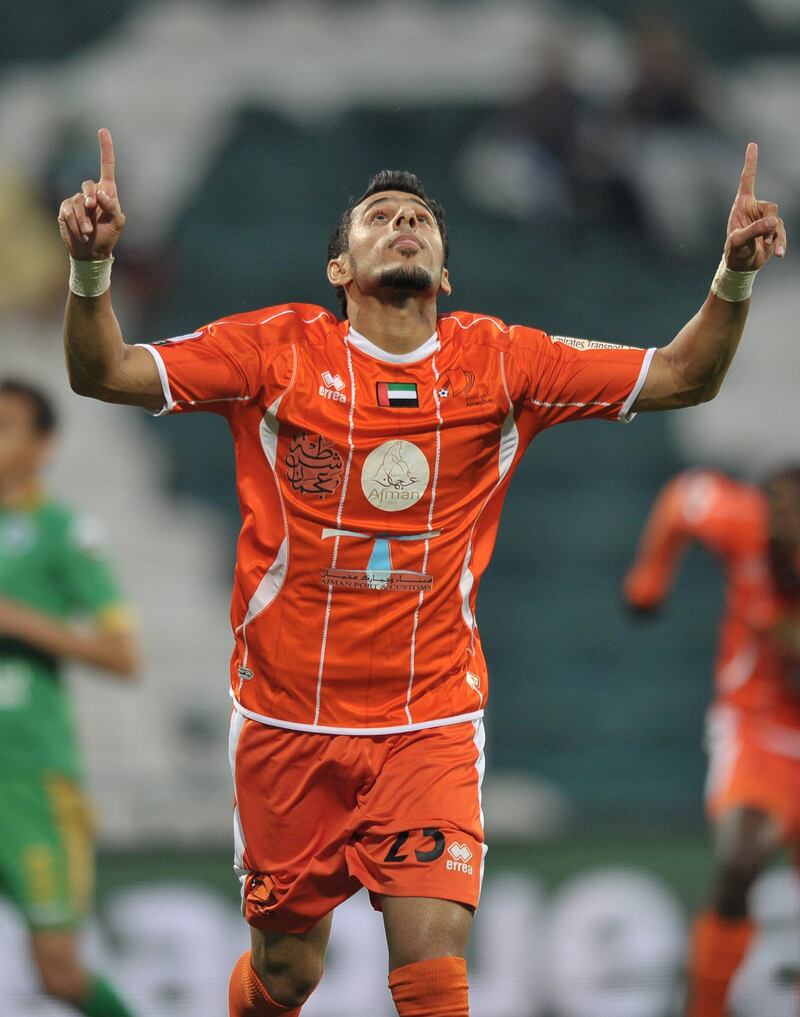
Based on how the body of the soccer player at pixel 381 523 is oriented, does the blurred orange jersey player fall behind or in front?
behind

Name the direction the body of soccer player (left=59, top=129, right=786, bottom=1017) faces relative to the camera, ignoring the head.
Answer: toward the camera

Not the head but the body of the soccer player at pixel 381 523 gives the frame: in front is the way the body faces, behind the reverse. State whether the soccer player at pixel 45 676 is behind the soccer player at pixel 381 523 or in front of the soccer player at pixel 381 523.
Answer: behind

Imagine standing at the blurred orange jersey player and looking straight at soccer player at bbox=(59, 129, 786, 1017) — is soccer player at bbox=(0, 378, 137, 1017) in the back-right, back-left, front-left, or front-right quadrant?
front-right

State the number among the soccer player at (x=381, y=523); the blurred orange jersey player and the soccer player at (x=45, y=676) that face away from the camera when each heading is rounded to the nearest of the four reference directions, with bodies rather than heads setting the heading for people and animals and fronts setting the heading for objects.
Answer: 0

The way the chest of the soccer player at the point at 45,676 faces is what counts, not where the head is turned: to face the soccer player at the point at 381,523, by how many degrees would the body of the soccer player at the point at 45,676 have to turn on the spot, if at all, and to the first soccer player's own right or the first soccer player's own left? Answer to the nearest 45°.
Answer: approximately 45° to the first soccer player's own left

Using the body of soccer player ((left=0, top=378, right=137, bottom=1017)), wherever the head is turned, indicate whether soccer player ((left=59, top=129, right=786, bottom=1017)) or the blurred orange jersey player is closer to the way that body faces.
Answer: the soccer player

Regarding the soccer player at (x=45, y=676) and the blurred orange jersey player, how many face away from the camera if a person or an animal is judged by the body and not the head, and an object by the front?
0

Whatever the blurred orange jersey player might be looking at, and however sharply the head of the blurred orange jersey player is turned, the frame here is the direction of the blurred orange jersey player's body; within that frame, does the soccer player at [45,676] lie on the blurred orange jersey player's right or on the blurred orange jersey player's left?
on the blurred orange jersey player's right

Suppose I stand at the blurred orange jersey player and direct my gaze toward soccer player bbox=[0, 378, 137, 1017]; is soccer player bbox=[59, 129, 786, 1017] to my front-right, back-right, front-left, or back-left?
front-left
